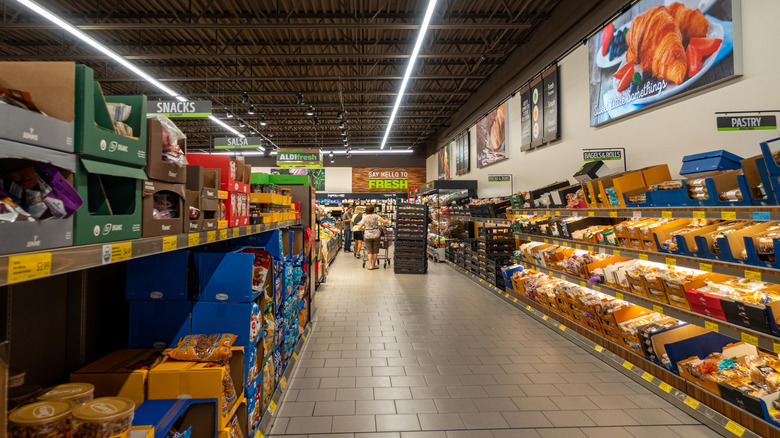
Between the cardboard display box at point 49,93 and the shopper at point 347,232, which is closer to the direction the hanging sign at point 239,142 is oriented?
the cardboard display box

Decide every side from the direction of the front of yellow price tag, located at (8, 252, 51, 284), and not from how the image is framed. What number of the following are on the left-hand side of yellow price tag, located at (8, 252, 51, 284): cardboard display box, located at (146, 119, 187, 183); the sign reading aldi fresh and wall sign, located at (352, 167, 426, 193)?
3

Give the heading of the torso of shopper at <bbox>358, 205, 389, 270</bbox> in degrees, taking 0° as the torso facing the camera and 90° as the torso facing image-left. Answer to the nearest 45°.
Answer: approximately 180°

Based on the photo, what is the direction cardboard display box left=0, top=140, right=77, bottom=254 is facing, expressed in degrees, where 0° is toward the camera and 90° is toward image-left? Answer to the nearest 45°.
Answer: approximately 315°

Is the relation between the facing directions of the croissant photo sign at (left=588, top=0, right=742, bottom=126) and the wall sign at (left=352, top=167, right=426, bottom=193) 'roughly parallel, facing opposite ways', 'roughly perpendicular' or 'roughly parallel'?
roughly perpendicular

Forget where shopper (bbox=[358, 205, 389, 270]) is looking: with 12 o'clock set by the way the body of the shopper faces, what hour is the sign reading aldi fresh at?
The sign reading aldi fresh is roughly at 11 o'clock from the shopper.

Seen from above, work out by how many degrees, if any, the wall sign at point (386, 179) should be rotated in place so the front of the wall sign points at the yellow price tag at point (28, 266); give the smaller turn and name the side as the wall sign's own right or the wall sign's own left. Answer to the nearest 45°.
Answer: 0° — it already faces it

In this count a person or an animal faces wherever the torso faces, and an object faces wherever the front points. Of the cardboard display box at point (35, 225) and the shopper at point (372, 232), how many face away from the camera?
1

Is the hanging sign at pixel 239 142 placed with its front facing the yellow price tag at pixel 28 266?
yes

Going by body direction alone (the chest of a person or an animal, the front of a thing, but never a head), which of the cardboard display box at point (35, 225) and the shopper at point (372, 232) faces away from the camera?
the shopper
